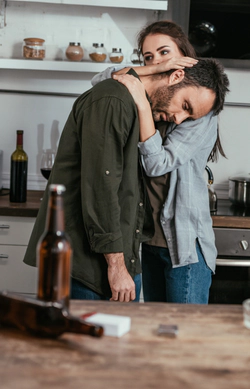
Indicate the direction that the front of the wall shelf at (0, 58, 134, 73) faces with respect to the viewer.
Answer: facing the viewer

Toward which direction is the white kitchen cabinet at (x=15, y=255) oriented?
toward the camera

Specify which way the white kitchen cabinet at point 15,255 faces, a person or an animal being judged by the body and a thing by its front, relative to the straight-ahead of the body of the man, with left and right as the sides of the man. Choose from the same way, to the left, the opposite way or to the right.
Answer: to the right

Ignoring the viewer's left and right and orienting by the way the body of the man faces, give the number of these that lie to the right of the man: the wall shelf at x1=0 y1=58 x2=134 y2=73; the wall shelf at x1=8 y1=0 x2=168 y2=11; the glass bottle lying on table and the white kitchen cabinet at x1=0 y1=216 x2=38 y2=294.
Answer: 1

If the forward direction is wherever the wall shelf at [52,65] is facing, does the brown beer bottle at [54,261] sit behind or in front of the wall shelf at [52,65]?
in front

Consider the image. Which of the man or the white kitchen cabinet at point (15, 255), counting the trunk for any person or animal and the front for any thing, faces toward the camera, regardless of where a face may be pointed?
the white kitchen cabinet

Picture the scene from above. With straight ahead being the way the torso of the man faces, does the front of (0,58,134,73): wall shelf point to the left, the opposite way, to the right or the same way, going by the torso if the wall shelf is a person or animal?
to the right

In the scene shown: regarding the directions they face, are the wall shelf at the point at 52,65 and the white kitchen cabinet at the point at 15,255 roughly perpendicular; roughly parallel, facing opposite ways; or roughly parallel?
roughly parallel

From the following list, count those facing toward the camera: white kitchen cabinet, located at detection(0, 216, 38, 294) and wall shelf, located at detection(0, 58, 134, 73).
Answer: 2

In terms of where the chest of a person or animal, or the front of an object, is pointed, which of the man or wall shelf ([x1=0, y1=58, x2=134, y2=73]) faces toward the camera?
the wall shelf

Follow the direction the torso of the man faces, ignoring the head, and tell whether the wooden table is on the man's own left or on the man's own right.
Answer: on the man's own right

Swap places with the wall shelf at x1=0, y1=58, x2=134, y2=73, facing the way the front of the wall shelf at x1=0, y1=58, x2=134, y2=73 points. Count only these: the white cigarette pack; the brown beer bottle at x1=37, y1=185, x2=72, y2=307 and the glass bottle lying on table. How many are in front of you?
3

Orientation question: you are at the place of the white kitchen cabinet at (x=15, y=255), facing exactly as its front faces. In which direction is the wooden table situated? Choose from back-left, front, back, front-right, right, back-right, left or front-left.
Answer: front

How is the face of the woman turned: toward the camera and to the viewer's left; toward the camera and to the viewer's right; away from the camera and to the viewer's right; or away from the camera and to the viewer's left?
toward the camera and to the viewer's left

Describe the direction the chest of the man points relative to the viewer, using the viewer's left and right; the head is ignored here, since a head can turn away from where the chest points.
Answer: facing to the right of the viewer

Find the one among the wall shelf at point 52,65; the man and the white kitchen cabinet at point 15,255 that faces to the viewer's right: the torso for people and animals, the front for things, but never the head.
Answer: the man

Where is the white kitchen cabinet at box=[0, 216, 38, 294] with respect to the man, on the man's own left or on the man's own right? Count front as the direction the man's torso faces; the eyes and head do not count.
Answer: on the man's own left
